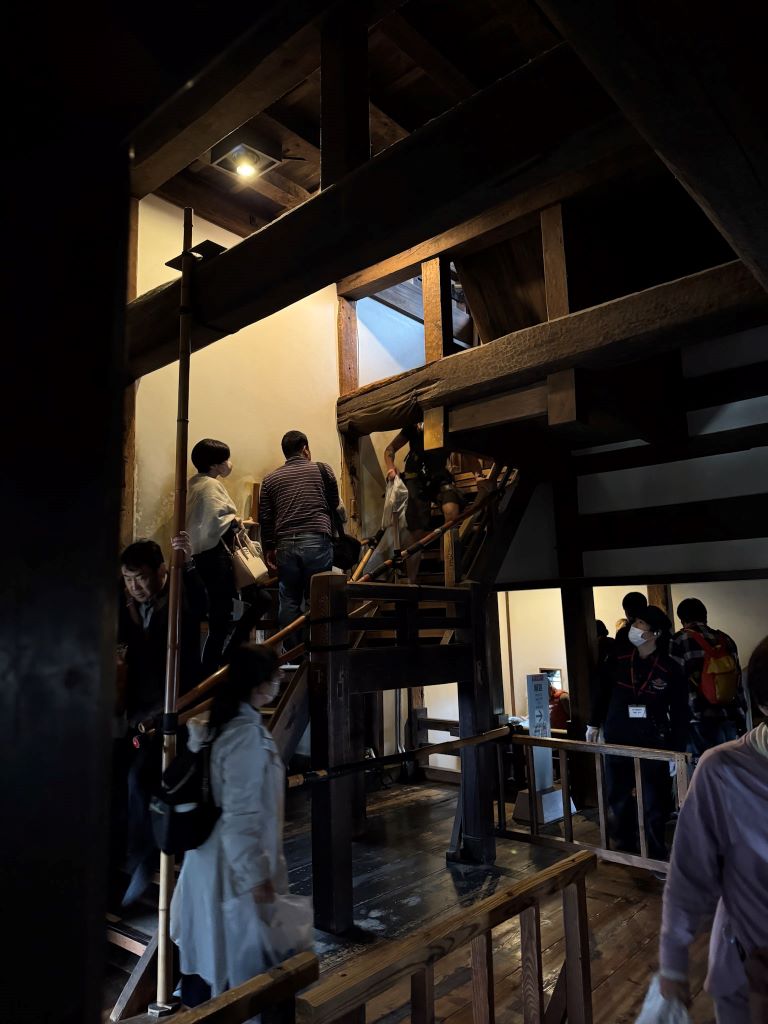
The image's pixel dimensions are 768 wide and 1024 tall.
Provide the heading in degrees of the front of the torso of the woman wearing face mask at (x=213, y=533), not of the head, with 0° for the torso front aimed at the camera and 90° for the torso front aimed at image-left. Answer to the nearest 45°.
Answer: approximately 270°

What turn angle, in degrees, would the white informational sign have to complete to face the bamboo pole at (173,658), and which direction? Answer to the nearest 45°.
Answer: approximately 45° to its right

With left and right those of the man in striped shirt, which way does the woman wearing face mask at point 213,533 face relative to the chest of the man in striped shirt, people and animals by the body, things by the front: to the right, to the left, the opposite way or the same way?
to the right

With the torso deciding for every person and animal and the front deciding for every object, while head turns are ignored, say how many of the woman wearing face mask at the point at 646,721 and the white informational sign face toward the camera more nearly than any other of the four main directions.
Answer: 2

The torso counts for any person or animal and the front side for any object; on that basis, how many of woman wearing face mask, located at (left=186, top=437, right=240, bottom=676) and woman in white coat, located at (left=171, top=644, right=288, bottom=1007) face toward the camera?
0

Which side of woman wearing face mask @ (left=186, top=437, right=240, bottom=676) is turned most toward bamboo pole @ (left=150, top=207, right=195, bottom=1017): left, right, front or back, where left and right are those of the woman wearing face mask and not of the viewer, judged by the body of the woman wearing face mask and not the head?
right

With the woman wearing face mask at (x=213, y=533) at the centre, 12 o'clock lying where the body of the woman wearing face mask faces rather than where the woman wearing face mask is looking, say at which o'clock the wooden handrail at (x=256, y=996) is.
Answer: The wooden handrail is roughly at 3 o'clock from the woman wearing face mask.

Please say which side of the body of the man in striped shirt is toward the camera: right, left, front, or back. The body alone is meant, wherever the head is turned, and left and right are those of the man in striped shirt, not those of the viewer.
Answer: back

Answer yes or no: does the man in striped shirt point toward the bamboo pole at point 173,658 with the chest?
no

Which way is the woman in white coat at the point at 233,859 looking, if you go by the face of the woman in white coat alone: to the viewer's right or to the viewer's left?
to the viewer's right

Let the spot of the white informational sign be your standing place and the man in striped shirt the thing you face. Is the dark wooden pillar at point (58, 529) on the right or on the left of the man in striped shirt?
left

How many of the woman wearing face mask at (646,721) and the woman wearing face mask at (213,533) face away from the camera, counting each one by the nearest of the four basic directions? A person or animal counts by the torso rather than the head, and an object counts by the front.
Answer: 0

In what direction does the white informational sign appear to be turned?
toward the camera

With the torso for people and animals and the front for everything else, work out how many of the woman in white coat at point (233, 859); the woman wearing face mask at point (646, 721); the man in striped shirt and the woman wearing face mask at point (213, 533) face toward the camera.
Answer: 1
